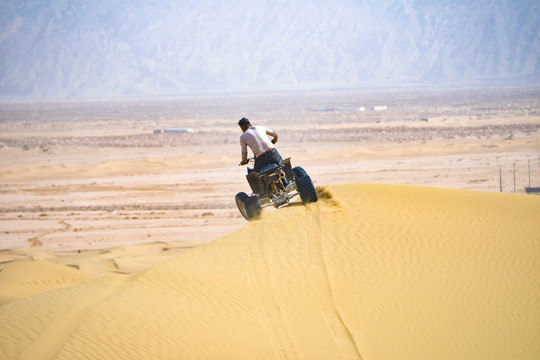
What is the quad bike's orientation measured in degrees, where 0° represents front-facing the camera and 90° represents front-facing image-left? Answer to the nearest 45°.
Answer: approximately 180°
